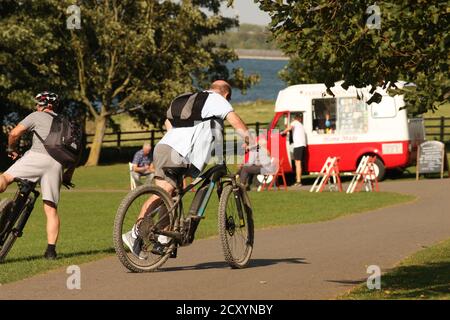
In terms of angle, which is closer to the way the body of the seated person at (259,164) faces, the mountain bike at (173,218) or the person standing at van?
the mountain bike

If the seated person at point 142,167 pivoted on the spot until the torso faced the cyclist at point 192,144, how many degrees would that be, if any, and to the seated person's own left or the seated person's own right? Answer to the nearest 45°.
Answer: approximately 45° to the seated person's own right

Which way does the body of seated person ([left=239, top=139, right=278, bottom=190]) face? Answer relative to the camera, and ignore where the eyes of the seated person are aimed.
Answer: to the viewer's left

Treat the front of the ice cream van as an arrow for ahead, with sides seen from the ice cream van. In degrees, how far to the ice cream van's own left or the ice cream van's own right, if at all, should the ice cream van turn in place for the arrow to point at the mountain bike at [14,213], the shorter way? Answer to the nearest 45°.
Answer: approximately 90° to the ice cream van's own left

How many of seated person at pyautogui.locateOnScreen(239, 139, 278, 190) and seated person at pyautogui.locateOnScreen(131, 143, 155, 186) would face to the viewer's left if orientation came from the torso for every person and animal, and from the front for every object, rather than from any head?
1

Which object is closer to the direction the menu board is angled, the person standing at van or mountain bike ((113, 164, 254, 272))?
the mountain bike

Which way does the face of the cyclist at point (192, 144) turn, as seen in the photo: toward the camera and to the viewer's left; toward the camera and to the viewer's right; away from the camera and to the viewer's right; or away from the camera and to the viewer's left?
away from the camera and to the viewer's right

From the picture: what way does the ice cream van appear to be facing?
to the viewer's left

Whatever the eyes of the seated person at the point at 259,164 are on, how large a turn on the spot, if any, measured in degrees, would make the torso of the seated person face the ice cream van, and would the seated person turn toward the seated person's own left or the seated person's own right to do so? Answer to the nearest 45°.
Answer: approximately 135° to the seated person's own right
